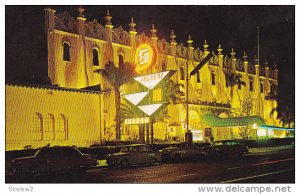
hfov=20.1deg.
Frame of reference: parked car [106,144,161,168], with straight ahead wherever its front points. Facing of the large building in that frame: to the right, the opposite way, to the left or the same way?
to the left

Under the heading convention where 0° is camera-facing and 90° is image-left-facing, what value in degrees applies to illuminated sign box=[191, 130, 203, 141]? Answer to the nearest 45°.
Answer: approximately 0°

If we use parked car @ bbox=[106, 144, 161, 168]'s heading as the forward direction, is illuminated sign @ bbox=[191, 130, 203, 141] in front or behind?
behind

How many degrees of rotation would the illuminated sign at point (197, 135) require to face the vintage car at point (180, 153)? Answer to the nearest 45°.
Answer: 0° — it already faces it

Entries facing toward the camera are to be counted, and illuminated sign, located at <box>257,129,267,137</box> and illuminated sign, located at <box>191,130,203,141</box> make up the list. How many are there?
2

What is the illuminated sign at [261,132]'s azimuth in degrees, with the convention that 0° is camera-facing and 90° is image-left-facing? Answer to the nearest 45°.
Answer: approximately 0°
